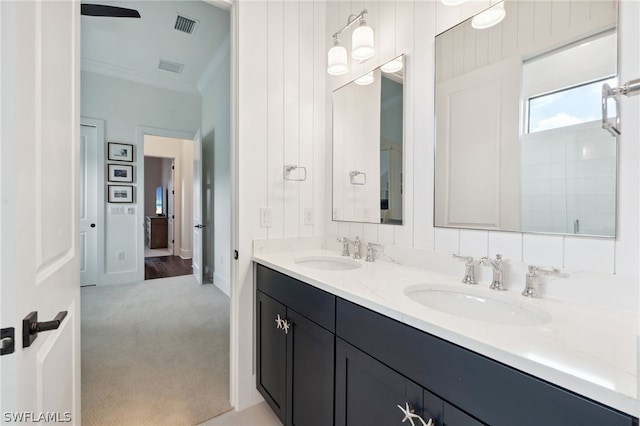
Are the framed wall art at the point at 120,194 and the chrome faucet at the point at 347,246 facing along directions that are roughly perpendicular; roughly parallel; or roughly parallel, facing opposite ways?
roughly perpendicular

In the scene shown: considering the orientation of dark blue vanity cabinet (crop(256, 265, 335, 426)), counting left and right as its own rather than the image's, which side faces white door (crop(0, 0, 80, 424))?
front

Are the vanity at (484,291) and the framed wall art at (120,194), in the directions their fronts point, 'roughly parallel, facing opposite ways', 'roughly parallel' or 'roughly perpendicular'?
roughly perpendicular
